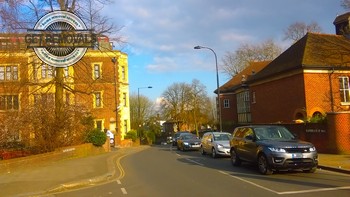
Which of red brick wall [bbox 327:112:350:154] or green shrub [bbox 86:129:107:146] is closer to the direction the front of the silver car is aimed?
the red brick wall

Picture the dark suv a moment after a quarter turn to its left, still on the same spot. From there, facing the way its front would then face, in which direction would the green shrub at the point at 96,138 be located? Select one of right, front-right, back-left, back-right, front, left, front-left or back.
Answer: left

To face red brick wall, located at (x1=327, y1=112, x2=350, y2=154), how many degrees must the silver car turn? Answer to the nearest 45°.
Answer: approximately 45° to its left

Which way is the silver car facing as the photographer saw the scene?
facing the viewer and to the right of the viewer

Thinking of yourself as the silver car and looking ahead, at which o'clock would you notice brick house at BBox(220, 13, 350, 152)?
The brick house is roughly at 9 o'clock from the silver car.

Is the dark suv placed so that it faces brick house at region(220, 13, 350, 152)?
no

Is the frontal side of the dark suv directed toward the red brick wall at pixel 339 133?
no

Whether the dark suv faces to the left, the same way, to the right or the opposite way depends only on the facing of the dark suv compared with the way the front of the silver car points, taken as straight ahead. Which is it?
the same way

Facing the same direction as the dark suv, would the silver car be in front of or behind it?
behind

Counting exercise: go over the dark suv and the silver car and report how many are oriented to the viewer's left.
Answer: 0

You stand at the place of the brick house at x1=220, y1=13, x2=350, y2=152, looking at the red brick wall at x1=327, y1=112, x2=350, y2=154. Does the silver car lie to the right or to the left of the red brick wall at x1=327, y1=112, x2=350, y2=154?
right
